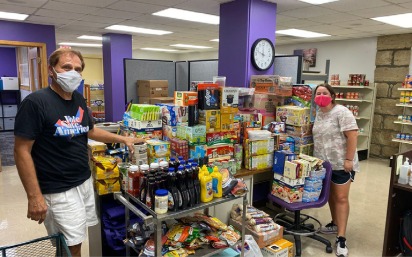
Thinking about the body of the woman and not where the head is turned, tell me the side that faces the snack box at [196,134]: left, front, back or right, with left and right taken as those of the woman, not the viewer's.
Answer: front

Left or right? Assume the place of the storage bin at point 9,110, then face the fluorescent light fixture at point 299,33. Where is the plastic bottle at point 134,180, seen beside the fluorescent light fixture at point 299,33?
right

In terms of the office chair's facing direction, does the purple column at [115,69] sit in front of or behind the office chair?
in front

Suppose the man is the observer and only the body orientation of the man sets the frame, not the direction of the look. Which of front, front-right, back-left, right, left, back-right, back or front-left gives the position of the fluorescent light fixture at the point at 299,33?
left

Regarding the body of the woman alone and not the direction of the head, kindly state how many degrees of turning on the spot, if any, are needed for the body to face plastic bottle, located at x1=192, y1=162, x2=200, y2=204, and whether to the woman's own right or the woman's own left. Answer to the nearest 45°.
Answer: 0° — they already face it

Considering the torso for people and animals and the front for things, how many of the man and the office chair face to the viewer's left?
1

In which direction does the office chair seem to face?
to the viewer's left

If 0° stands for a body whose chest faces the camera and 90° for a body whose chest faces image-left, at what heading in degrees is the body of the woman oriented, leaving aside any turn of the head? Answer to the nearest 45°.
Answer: approximately 45°

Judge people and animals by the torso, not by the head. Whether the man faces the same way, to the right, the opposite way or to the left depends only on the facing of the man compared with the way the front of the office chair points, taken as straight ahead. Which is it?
to the left

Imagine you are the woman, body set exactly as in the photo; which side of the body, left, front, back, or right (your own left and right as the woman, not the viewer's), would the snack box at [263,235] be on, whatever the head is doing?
front

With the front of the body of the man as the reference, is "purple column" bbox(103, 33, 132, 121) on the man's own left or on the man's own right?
on the man's own left

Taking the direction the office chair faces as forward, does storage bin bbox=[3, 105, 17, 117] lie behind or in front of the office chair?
in front

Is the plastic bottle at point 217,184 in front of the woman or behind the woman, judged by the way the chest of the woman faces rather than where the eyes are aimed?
in front
